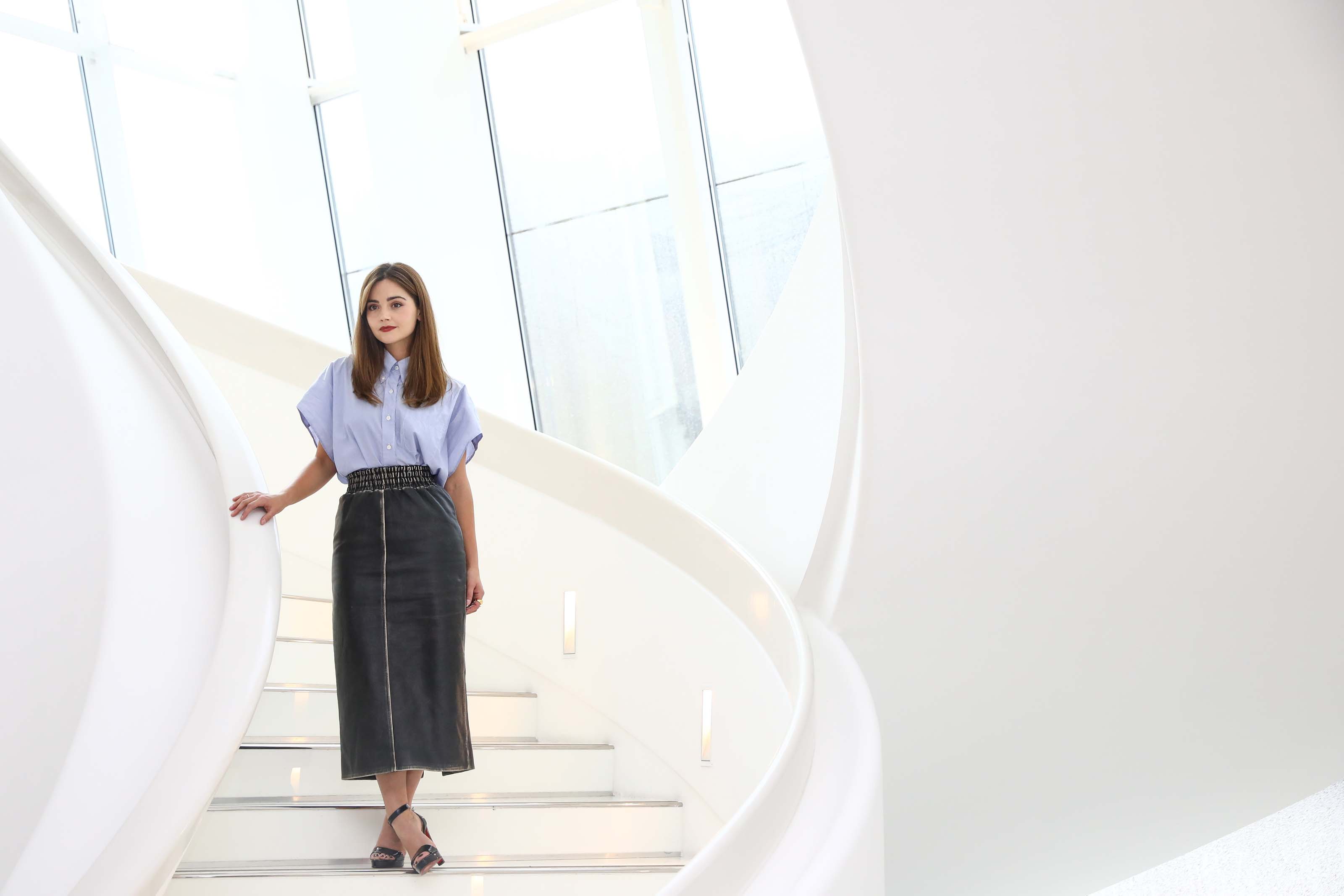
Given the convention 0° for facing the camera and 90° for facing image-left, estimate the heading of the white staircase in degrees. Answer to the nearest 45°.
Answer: approximately 0°

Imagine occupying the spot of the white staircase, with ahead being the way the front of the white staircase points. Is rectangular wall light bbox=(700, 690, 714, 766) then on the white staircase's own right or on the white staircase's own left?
on the white staircase's own left
